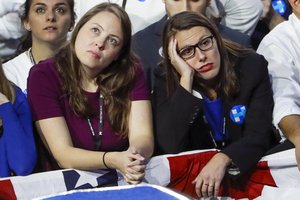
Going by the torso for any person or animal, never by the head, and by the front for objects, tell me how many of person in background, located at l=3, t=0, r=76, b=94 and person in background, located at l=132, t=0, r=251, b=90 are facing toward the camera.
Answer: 2

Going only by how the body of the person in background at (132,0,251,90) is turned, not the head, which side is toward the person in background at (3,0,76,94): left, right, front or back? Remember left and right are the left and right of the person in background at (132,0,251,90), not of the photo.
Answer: right

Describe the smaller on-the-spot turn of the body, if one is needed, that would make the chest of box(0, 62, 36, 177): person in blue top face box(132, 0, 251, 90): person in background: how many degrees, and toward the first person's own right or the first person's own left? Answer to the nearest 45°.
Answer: approximately 180°

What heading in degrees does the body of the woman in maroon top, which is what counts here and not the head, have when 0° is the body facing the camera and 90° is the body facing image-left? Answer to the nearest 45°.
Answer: approximately 0°

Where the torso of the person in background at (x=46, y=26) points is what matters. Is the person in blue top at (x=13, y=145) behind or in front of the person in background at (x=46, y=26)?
in front

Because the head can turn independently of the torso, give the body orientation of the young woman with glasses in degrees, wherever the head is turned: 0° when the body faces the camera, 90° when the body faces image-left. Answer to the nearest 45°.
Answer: approximately 0°
